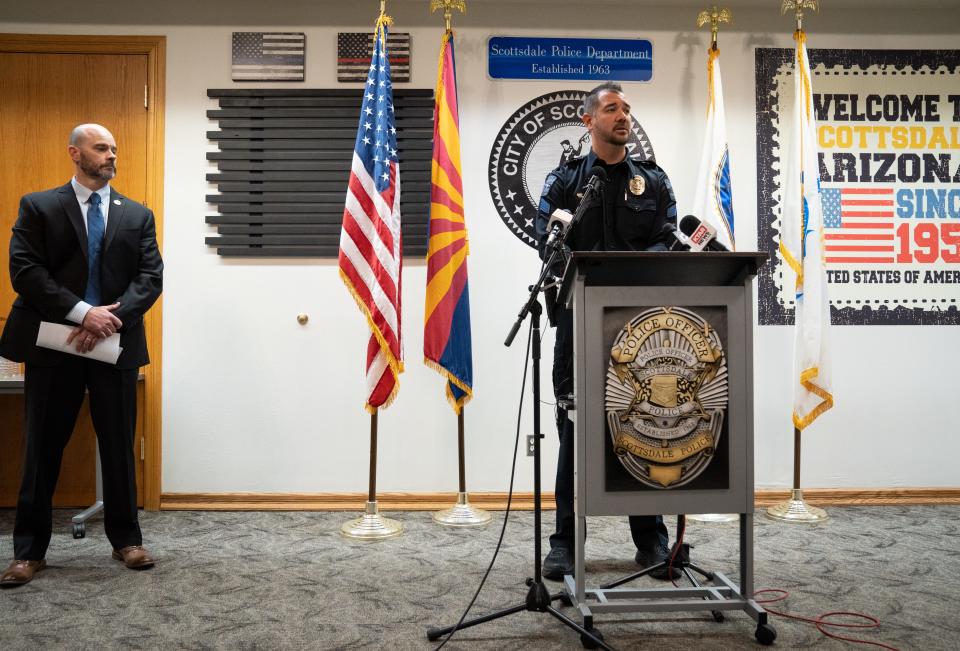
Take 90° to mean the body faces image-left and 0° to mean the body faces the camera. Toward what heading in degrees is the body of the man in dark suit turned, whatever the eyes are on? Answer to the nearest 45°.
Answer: approximately 0°

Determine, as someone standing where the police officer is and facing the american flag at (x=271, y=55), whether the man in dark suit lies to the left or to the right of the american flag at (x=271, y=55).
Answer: left

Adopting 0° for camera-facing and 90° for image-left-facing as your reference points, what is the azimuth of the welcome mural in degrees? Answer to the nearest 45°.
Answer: approximately 0°

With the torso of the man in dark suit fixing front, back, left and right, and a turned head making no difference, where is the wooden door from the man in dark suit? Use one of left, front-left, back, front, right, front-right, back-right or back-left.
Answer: back

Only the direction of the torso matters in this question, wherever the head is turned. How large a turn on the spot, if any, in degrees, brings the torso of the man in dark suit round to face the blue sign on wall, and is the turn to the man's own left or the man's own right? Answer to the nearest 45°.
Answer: approximately 90° to the man's own left

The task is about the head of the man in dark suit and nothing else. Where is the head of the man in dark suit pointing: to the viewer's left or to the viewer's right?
to the viewer's right

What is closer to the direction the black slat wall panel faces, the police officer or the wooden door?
the police officer
